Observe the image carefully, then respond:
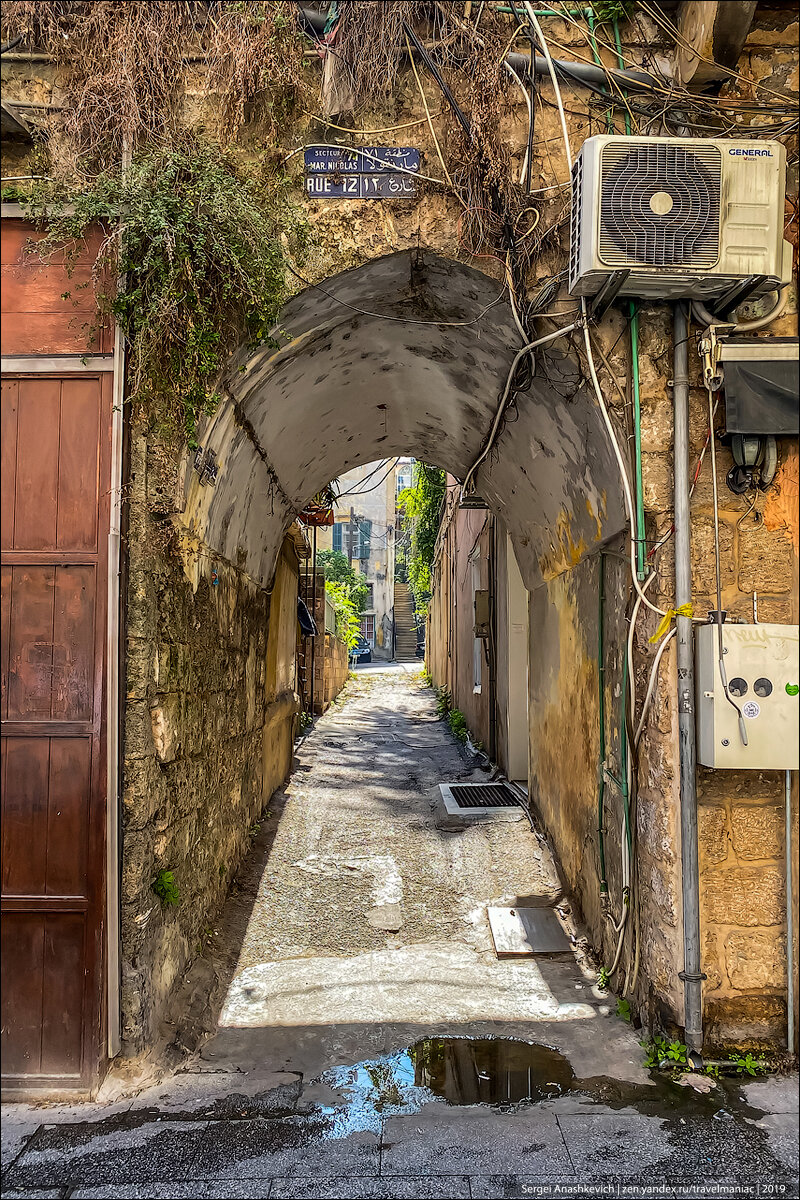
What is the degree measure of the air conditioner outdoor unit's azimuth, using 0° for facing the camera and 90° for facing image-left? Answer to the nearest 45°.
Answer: approximately 0°

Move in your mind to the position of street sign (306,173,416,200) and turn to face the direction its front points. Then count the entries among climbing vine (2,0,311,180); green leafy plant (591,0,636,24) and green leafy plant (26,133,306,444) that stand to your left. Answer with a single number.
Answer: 1

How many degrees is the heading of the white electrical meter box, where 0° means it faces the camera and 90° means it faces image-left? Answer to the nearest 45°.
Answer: approximately 0°

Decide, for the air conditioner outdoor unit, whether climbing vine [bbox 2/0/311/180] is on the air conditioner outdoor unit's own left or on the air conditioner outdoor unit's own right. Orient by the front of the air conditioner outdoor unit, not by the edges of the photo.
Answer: on the air conditioner outdoor unit's own right

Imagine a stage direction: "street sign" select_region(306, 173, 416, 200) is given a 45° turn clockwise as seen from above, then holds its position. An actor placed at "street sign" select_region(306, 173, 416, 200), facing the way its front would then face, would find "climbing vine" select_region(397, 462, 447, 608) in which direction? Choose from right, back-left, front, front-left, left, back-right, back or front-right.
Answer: back-right

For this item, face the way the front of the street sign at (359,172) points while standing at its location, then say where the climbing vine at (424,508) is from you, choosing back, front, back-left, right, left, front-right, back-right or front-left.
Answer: back

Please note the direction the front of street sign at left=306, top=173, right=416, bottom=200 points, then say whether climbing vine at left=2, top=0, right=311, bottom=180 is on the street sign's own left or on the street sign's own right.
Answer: on the street sign's own right
